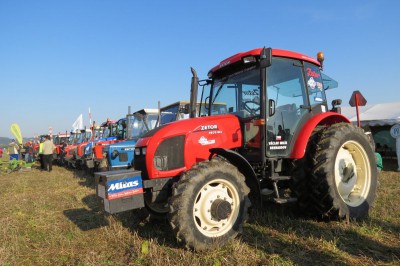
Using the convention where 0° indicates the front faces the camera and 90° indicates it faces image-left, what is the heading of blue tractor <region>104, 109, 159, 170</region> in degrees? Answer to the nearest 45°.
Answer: approximately 45°

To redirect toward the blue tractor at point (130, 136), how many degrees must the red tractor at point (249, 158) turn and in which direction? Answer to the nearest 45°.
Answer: approximately 90° to its right

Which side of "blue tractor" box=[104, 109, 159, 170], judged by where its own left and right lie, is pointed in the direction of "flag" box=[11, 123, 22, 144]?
right

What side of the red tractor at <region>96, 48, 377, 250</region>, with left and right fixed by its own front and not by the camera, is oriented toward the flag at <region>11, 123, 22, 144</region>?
right

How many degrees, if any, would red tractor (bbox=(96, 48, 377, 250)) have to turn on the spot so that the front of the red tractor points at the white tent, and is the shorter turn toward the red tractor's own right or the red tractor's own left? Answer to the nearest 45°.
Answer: approximately 180°

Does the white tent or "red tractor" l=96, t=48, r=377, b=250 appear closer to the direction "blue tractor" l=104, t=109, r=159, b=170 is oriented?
the red tractor

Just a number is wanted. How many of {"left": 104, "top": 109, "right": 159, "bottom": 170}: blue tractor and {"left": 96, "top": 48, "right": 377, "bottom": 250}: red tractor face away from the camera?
0
